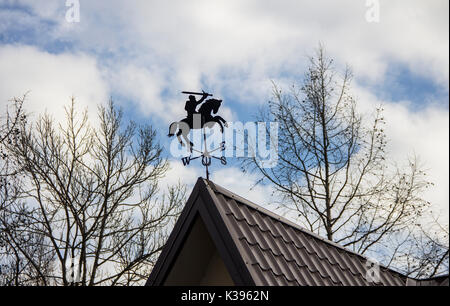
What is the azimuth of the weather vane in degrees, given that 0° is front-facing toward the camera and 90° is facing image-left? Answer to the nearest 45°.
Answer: approximately 270°
